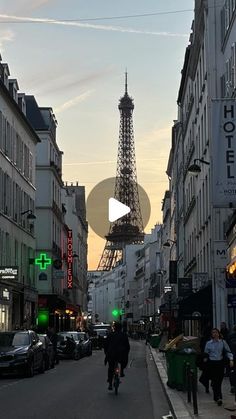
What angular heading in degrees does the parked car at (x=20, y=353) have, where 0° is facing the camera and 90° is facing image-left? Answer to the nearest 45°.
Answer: approximately 45°

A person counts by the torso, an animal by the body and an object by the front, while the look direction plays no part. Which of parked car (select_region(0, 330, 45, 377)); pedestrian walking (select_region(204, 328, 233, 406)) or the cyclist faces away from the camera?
the cyclist

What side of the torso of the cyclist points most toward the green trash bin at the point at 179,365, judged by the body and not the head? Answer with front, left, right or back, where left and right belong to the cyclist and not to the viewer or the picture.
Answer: right

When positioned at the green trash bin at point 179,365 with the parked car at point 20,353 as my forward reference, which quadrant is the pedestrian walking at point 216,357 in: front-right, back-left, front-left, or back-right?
back-left

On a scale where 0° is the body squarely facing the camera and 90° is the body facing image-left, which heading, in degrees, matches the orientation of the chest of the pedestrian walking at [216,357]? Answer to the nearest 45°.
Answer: approximately 0°

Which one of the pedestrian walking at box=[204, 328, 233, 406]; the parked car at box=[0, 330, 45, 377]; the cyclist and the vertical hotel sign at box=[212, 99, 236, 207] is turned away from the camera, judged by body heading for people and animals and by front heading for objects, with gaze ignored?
the cyclist

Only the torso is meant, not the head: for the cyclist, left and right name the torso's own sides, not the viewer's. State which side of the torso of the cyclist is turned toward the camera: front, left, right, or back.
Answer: back

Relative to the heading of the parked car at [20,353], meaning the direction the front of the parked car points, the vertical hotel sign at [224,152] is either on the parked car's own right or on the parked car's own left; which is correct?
on the parked car's own left
